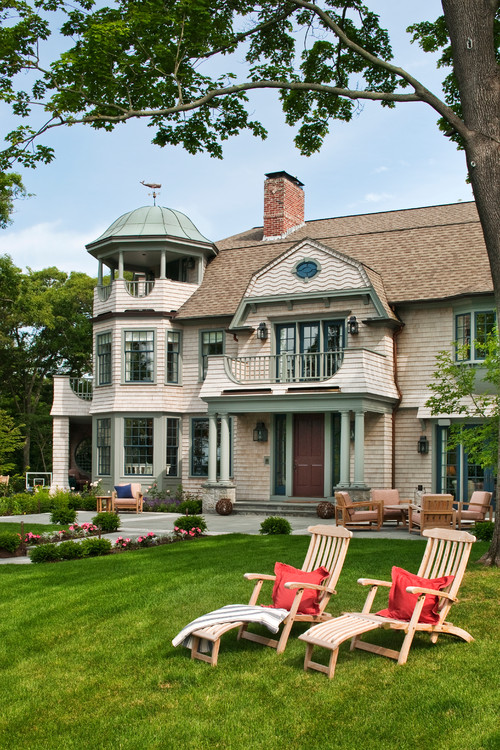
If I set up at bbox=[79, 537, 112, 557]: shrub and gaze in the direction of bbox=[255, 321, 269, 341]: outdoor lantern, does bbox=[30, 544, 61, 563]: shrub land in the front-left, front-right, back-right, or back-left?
back-left

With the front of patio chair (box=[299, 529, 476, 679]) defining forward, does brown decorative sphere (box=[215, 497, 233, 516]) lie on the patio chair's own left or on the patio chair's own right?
on the patio chair's own right

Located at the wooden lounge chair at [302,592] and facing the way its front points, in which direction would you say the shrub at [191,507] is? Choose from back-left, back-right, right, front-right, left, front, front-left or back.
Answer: back-right

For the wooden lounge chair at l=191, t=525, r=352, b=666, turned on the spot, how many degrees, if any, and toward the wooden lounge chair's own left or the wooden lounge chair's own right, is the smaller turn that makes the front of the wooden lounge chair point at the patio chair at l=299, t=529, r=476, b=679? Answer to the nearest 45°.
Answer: approximately 90° to the wooden lounge chair's own left

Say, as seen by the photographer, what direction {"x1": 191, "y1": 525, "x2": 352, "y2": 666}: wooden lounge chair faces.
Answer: facing the viewer and to the left of the viewer

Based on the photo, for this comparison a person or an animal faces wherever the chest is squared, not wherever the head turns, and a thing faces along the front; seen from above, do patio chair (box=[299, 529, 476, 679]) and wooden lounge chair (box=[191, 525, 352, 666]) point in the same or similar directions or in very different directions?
same or similar directions

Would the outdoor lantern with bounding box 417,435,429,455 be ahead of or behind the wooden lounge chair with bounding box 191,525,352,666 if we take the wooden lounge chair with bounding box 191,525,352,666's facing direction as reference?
behind

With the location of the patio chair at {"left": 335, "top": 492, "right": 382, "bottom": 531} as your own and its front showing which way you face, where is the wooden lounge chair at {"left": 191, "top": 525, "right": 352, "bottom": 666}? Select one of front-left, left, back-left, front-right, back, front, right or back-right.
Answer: right
